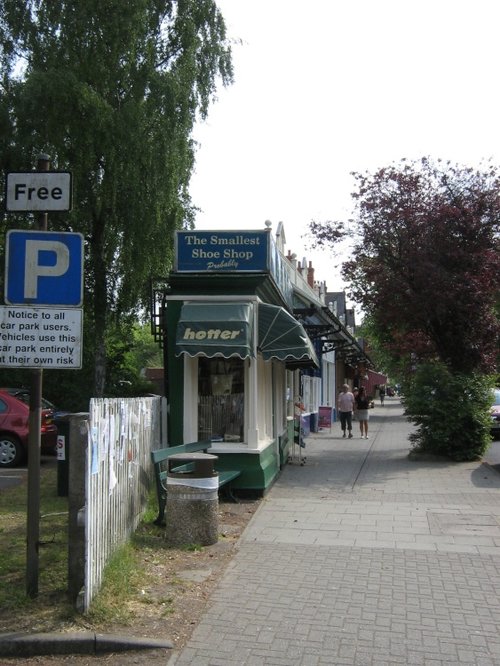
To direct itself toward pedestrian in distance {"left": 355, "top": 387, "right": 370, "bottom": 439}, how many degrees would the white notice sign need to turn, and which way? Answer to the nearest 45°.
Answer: approximately 135° to its left

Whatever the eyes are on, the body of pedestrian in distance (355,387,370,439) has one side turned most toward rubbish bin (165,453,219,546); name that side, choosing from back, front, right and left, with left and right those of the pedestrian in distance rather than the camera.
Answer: front

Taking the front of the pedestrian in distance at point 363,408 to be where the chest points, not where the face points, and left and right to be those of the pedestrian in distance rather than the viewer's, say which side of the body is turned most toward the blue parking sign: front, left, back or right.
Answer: front

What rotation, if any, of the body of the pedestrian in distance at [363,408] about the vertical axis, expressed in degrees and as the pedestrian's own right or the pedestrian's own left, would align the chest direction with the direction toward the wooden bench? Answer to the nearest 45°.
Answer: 0° — they already face it

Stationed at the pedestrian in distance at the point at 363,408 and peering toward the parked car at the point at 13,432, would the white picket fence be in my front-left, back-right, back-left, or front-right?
front-left

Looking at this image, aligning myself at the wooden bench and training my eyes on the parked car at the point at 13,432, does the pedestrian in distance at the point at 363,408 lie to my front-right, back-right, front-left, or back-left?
front-right

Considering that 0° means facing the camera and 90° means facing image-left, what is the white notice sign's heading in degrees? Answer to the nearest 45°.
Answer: approximately 0°

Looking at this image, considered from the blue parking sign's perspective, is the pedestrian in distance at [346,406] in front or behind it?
behind

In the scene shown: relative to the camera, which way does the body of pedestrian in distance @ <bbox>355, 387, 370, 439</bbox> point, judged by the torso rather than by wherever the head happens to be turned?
toward the camera

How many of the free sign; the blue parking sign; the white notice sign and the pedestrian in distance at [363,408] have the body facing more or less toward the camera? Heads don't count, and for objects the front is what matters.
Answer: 4

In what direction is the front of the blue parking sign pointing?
toward the camera

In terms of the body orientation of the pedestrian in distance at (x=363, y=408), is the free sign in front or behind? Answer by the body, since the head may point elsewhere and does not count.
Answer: in front

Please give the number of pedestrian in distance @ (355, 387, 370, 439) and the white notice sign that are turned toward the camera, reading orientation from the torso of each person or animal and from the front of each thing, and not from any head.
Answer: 2
